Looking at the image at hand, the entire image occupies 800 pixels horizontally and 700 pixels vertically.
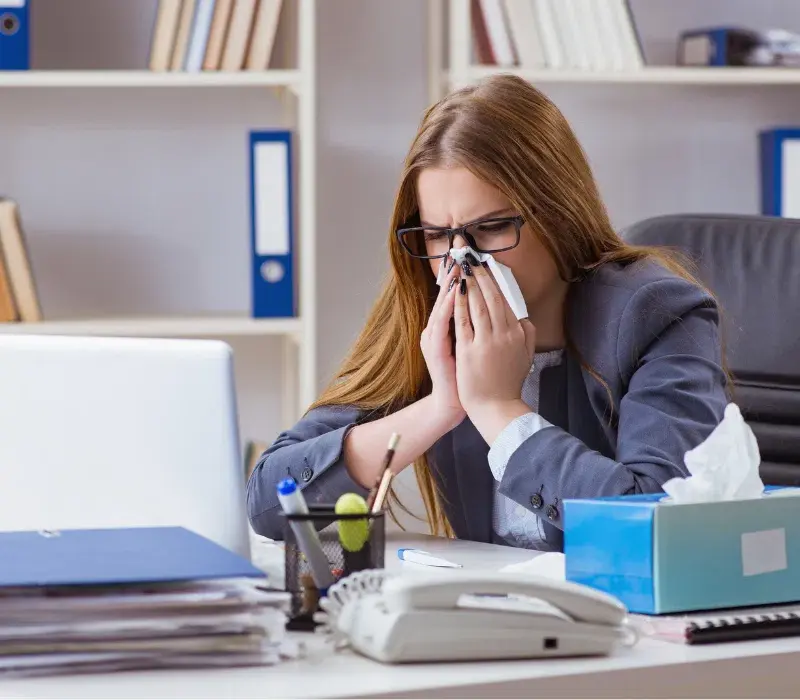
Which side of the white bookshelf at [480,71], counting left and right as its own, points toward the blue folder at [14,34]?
right

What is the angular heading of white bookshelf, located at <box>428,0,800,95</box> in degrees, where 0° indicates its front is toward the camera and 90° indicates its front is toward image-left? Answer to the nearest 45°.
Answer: approximately 0°

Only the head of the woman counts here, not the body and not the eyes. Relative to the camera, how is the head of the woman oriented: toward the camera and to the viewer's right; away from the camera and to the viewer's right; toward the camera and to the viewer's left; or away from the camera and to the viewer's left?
toward the camera and to the viewer's left

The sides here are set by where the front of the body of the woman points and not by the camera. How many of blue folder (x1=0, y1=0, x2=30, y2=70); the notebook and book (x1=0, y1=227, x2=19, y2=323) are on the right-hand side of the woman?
2

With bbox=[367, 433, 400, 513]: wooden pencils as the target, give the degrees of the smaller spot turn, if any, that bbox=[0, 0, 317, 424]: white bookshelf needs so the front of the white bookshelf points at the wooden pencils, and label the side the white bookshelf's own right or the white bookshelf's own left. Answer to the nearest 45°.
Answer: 0° — it already faces it

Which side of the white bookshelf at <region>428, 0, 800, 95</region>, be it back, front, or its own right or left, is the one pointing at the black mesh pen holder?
front

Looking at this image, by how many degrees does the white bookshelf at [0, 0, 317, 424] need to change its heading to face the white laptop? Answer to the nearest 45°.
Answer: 0° — it already faces it
